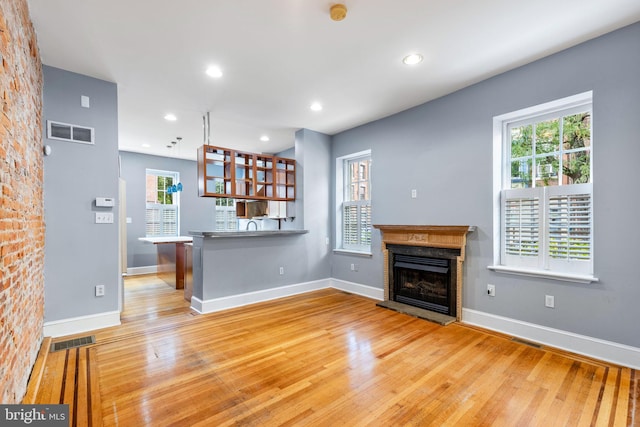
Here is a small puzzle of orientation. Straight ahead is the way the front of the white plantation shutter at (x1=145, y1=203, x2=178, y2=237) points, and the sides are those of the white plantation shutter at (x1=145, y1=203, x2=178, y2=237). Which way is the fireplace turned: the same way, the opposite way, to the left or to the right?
to the right

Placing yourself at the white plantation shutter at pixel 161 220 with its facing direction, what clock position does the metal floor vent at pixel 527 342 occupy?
The metal floor vent is roughly at 11 o'clock from the white plantation shutter.

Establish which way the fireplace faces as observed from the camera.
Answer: facing the viewer and to the left of the viewer

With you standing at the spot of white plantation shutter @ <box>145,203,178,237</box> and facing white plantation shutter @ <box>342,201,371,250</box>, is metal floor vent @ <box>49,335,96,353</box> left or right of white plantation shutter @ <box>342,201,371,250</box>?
right

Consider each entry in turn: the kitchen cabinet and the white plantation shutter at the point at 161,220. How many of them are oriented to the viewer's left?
0

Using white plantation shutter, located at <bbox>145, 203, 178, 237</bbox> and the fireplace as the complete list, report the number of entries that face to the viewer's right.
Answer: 0

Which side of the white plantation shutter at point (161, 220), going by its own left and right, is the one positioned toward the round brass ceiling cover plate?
front

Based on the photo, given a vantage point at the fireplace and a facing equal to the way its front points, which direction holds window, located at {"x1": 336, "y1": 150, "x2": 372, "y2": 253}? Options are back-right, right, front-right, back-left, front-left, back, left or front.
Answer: right

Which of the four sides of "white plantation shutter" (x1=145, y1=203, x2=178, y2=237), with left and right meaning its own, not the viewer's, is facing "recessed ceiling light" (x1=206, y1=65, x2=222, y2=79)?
front

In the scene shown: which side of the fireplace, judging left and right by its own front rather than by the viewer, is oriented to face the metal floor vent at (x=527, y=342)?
left

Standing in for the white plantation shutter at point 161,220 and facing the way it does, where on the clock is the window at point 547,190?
The window is roughly at 11 o'clock from the white plantation shutter.

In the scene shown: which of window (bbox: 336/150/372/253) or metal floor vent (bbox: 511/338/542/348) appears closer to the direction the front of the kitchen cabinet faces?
the metal floor vent

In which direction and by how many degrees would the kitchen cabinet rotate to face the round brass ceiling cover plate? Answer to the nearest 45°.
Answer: approximately 45° to its right

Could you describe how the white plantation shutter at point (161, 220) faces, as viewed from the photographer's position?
facing the viewer

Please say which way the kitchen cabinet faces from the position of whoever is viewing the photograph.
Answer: facing the viewer and to the right of the viewer

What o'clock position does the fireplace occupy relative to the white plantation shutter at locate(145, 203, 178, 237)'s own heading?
The fireplace is roughly at 11 o'clock from the white plantation shutter.

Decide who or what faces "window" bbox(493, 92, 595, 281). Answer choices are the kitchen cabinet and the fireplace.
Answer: the kitchen cabinet

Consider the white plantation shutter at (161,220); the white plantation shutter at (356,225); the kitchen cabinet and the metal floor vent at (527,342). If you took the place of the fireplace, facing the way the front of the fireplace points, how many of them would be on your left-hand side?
1
